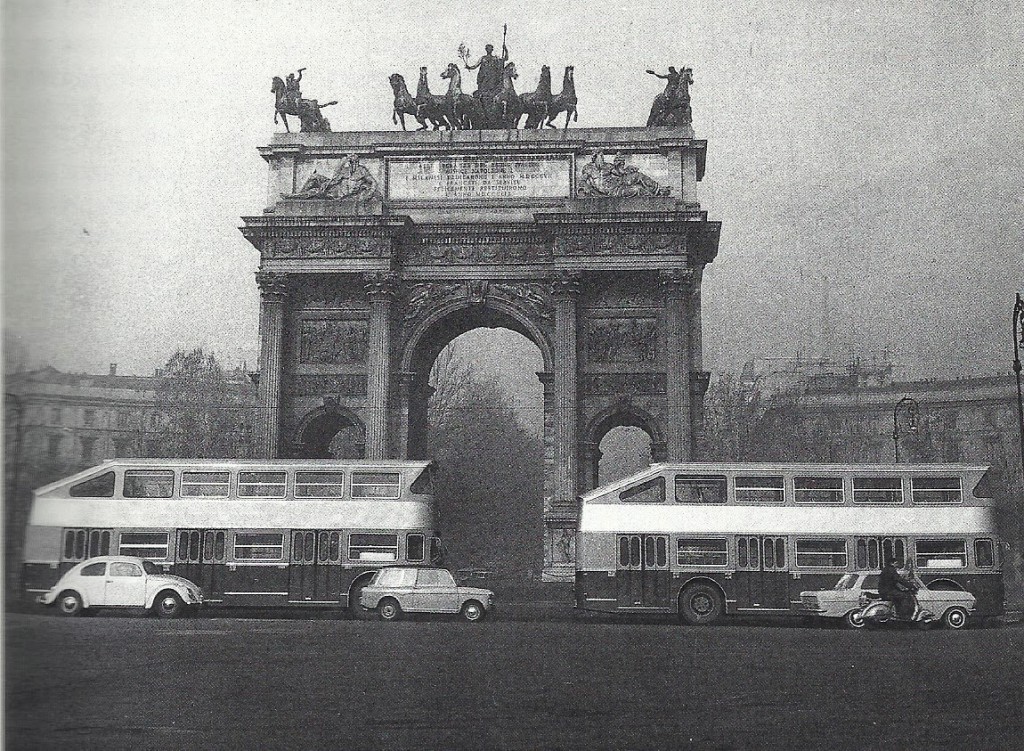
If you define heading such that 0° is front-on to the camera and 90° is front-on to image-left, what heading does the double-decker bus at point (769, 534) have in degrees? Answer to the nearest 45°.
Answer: approximately 270°

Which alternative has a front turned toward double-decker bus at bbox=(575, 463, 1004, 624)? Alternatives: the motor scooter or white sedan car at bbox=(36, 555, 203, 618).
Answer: the white sedan car

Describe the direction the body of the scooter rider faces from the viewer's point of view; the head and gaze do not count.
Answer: to the viewer's right

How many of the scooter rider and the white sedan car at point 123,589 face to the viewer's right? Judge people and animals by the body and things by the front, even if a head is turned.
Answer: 2

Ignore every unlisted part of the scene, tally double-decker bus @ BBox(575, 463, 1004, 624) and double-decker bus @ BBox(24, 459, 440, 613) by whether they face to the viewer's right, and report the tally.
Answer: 2

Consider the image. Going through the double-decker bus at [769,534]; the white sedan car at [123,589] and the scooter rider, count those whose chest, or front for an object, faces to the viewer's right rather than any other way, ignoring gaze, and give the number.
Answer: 3

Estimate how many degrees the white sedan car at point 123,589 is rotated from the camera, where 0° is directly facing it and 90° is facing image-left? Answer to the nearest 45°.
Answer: approximately 270°

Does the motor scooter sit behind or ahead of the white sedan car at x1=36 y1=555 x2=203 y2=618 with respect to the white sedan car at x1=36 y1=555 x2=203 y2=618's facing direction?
ahead

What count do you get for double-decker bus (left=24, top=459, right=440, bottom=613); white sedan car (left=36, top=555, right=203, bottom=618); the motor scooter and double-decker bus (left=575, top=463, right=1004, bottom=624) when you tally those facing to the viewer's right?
4

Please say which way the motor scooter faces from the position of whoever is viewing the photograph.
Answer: facing to the right of the viewer

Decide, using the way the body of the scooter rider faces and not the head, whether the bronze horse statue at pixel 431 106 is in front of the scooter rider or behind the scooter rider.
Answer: behind

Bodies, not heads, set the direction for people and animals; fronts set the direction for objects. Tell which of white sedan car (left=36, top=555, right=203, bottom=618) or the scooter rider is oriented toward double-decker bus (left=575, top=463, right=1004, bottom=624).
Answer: the white sedan car

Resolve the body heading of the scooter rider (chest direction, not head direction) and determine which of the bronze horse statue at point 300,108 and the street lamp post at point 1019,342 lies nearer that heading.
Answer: the street lamp post

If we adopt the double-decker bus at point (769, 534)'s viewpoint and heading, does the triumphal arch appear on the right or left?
on its left

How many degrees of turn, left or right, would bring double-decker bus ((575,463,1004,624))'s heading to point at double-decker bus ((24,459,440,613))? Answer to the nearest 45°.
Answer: approximately 180°

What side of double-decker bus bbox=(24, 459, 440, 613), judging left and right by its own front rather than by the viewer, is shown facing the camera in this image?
right

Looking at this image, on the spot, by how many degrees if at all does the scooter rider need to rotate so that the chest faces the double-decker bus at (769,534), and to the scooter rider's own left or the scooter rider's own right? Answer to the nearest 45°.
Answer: approximately 135° to the scooter rider's own left
